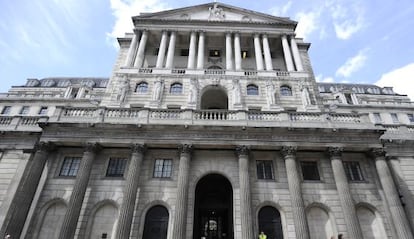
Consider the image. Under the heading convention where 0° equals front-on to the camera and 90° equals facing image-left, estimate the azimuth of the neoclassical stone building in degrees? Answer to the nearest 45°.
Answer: approximately 0°
